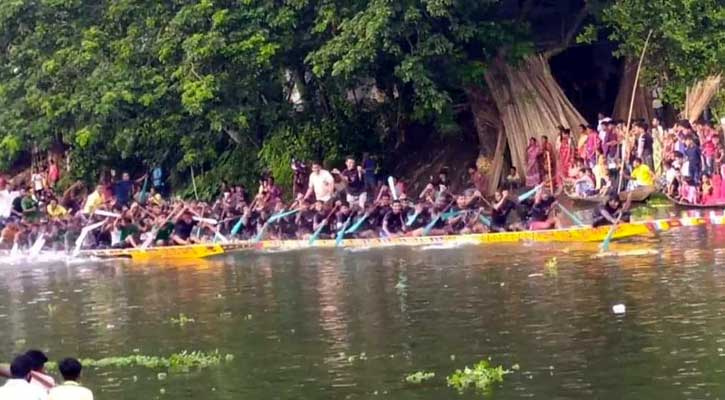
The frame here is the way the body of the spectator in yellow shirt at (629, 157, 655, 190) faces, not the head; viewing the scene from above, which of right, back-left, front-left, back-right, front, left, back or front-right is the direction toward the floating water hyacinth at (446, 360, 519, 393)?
left

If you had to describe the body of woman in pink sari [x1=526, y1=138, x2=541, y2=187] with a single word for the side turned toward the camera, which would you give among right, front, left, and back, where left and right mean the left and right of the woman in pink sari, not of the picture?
front

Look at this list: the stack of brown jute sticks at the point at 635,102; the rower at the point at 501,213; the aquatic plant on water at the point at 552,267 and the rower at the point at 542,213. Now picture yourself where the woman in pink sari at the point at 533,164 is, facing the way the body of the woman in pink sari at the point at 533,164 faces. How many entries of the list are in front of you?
3

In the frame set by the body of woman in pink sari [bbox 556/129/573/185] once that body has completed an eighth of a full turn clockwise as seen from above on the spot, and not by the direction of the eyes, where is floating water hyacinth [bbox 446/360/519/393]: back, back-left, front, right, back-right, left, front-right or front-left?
left

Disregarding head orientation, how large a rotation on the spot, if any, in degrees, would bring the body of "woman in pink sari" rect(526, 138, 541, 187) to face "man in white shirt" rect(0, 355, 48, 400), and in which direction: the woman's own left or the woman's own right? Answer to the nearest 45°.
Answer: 0° — they already face them
